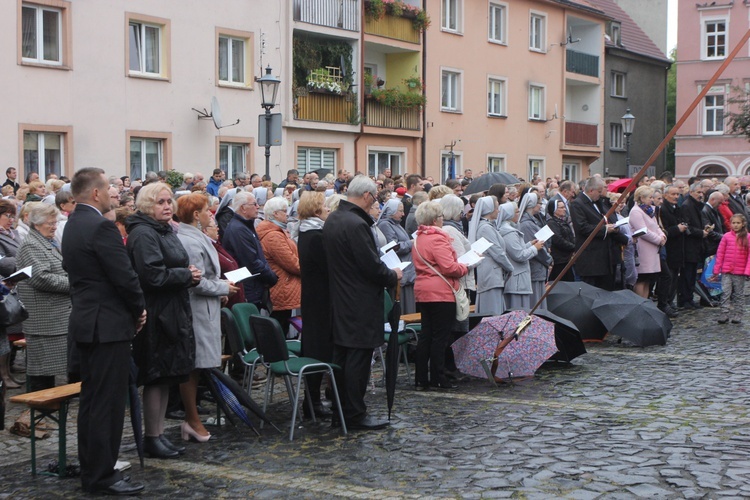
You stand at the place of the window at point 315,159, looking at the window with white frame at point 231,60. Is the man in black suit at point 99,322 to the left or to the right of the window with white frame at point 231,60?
left

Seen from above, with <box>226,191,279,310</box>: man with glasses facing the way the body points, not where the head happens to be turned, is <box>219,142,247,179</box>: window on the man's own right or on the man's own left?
on the man's own left

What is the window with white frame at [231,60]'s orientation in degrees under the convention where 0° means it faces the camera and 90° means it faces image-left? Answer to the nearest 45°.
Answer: approximately 315°

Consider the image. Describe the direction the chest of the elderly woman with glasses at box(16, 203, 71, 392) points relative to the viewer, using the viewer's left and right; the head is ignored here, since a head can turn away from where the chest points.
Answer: facing to the right of the viewer

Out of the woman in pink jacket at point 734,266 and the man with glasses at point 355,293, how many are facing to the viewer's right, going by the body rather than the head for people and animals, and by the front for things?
1

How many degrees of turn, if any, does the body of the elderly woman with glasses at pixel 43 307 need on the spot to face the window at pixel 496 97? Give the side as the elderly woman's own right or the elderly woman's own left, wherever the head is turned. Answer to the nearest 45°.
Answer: approximately 45° to the elderly woman's own left

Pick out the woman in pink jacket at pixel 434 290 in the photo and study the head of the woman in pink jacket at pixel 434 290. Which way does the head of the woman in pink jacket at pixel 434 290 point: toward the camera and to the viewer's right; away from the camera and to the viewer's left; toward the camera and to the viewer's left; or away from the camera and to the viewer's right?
away from the camera and to the viewer's right

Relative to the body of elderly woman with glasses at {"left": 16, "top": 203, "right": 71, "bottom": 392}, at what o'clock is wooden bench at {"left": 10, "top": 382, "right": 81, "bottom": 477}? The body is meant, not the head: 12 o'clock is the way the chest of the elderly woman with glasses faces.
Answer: The wooden bench is roughly at 3 o'clock from the elderly woman with glasses.

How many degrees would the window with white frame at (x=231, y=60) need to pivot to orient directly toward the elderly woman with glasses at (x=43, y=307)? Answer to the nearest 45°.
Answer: approximately 45° to its right
